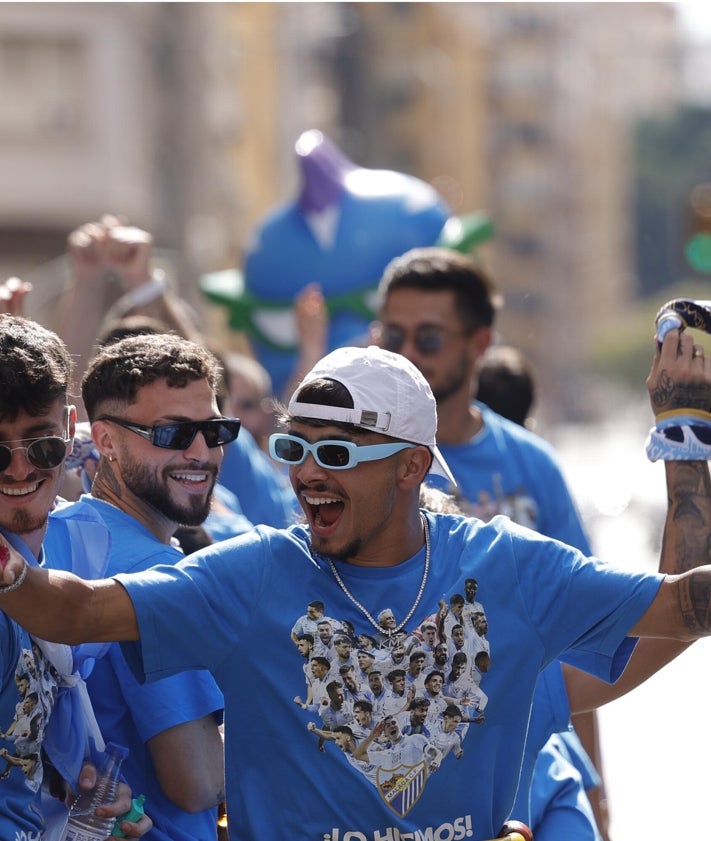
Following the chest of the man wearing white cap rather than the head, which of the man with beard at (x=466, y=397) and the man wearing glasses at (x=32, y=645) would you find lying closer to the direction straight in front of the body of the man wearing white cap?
the man wearing glasses

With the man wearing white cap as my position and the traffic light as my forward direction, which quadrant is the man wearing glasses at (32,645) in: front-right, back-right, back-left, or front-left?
back-left

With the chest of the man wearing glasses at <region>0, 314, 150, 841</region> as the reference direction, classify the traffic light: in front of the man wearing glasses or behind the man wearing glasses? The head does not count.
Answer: behind

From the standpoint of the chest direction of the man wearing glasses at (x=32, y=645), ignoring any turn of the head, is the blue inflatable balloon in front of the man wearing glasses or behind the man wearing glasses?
behind

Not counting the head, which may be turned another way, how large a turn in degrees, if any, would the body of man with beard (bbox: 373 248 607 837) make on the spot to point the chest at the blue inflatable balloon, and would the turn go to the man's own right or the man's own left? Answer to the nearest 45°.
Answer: approximately 135° to the man's own right

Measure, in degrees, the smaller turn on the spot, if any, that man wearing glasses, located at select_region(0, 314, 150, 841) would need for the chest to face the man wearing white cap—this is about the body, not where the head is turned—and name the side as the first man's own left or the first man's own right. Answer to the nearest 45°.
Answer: approximately 90° to the first man's own left
